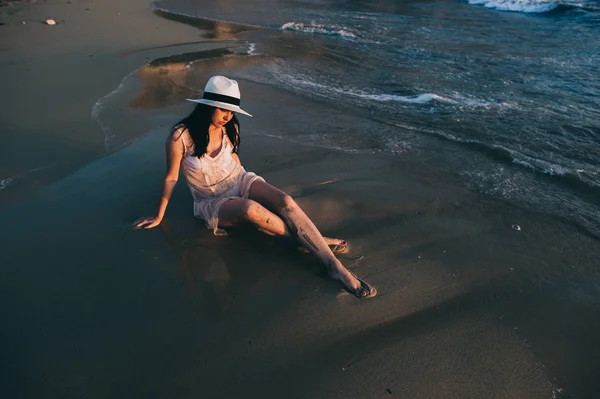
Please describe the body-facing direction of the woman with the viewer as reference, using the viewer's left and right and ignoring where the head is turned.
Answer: facing the viewer and to the right of the viewer
